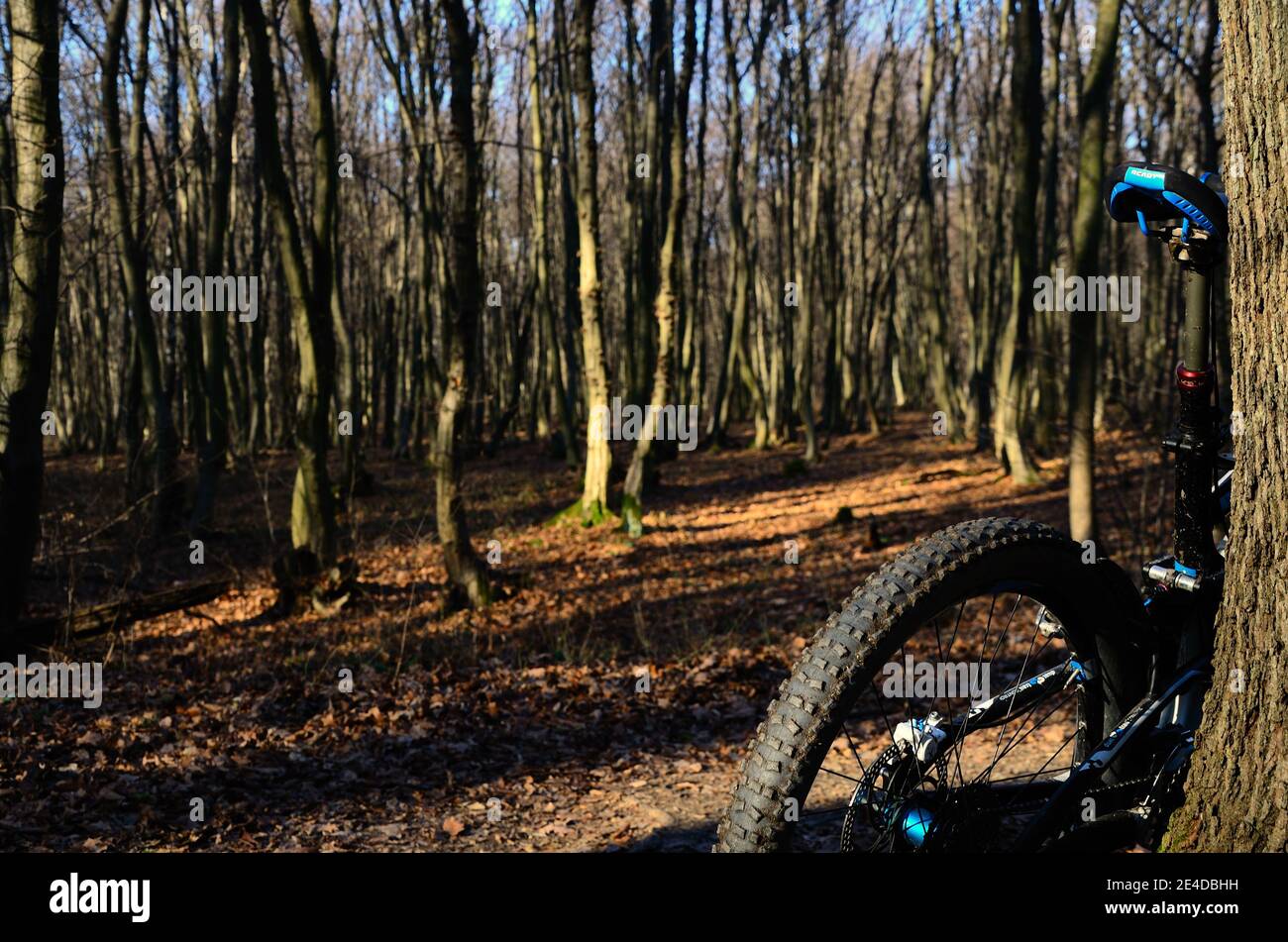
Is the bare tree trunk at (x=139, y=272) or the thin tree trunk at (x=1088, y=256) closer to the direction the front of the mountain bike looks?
the thin tree trunk

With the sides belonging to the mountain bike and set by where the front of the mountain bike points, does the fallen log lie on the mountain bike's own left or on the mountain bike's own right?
on the mountain bike's own left

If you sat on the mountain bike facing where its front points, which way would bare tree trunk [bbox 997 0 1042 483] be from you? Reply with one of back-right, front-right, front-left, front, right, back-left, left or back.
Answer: front-left

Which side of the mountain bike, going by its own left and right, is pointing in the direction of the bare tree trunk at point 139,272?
left

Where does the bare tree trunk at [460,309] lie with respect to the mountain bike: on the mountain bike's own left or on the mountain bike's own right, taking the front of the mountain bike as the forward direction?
on the mountain bike's own left

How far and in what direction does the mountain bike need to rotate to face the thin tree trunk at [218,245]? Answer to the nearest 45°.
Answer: approximately 90° to its left

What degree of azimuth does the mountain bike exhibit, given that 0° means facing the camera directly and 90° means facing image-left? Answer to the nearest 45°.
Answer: approximately 225°

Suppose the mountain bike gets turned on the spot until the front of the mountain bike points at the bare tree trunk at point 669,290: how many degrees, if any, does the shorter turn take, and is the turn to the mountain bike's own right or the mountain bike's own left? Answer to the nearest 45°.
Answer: approximately 45° to the mountain bike's own left

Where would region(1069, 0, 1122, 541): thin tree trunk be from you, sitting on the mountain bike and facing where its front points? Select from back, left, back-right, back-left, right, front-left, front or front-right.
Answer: front-left

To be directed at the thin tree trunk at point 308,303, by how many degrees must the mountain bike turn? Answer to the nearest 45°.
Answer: approximately 90° to its left
